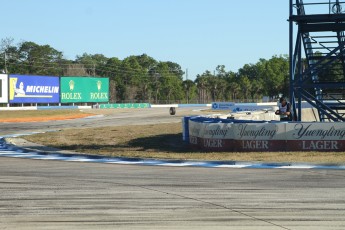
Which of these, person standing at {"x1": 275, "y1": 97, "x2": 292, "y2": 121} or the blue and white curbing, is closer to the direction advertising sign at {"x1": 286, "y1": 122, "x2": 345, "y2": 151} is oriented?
the blue and white curbing

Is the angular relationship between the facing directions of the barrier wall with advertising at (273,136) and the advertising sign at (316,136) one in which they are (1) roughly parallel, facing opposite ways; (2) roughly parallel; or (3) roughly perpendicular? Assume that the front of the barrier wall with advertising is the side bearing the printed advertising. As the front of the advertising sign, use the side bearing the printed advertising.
roughly parallel

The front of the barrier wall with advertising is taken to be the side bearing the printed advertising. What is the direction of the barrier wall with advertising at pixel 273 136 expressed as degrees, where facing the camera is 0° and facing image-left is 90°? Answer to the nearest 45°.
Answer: approximately 0°

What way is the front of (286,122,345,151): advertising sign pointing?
toward the camera

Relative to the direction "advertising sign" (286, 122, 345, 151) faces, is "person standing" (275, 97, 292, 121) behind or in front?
behind

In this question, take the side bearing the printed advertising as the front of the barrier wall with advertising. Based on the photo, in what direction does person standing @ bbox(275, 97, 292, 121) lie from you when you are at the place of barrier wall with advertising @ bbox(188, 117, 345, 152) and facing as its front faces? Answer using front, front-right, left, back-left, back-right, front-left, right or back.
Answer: back
